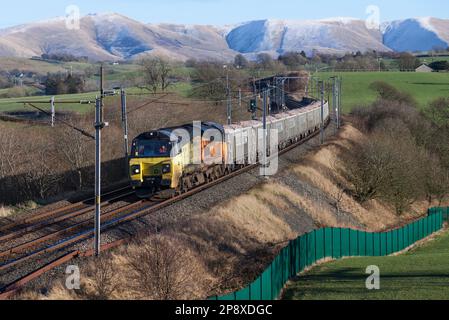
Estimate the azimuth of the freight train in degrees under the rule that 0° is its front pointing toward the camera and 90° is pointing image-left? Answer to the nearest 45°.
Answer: approximately 45°

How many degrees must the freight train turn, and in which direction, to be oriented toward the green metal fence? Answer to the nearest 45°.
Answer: approximately 90° to its left
